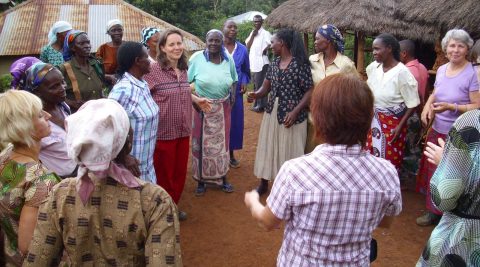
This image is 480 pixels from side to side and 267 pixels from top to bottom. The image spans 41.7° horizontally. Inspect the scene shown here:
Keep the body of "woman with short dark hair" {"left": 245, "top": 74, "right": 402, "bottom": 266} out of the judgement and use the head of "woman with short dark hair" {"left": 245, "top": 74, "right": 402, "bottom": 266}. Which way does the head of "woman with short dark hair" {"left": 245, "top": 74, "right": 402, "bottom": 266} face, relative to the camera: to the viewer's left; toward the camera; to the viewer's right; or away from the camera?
away from the camera

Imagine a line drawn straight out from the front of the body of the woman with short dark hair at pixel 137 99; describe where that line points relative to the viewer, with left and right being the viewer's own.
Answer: facing to the right of the viewer

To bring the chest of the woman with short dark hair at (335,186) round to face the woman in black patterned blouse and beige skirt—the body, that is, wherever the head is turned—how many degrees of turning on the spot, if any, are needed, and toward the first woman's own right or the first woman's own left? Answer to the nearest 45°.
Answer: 0° — they already face them

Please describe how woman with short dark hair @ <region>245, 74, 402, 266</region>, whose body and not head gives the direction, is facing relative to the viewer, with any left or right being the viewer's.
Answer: facing away from the viewer

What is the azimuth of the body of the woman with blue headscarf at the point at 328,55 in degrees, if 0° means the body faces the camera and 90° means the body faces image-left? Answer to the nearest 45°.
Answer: approximately 45°

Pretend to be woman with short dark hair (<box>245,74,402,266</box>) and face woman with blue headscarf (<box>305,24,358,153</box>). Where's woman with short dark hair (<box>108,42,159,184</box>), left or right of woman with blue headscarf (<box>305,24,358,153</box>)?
left

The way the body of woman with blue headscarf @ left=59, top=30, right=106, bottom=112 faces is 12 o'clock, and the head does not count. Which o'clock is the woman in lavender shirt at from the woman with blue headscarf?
The woman in lavender shirt is roughly at 11 o'clock from the woman with blue headscarf.

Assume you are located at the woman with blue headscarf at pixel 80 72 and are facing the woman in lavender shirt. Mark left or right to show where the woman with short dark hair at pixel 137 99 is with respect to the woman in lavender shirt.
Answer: right

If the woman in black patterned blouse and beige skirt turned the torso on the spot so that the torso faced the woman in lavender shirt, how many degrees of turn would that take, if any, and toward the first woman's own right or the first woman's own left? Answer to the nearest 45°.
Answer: approximately 135° to the first woman's own left
